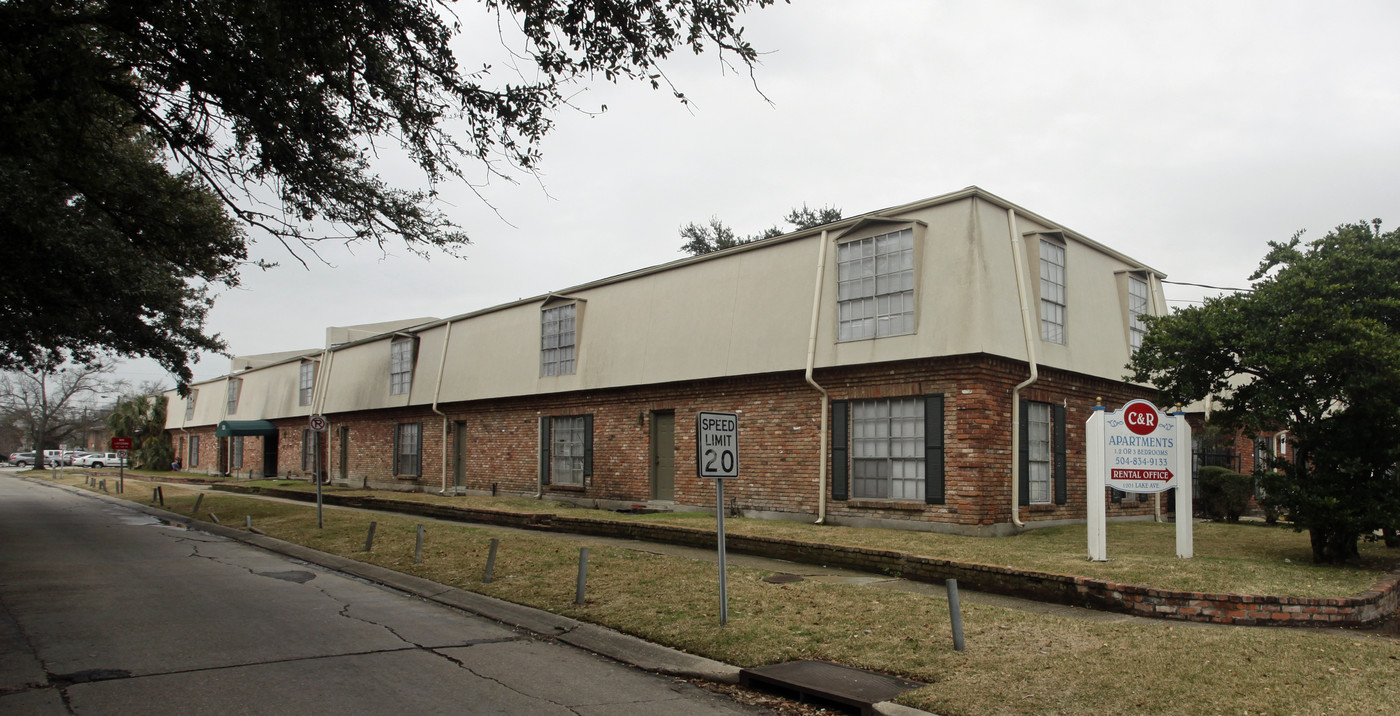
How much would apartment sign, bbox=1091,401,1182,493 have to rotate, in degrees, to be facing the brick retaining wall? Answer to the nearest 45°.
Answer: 0° — it already faces it

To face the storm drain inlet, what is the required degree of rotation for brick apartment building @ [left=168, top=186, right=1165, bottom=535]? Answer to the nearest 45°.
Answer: approximately 45° to its left

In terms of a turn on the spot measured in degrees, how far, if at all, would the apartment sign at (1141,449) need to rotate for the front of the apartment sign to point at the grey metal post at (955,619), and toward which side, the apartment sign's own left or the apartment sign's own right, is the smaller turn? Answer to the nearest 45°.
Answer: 0° — it already faces it

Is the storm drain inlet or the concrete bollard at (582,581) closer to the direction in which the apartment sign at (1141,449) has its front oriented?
the storm drain inlet

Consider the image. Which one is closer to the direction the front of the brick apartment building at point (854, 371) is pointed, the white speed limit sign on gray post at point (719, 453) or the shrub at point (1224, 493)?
the white speed limit sign on gray post

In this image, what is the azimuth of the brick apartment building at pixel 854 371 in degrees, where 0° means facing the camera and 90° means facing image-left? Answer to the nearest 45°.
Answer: approximately 45°

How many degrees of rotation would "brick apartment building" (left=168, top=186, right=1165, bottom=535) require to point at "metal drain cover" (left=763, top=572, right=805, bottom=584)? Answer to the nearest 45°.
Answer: approximately 45° to its left

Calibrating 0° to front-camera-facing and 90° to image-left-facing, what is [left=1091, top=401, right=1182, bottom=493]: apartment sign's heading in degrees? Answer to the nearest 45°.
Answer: approximately 0°
